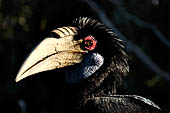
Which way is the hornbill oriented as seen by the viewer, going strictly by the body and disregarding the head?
to the viewer's left
